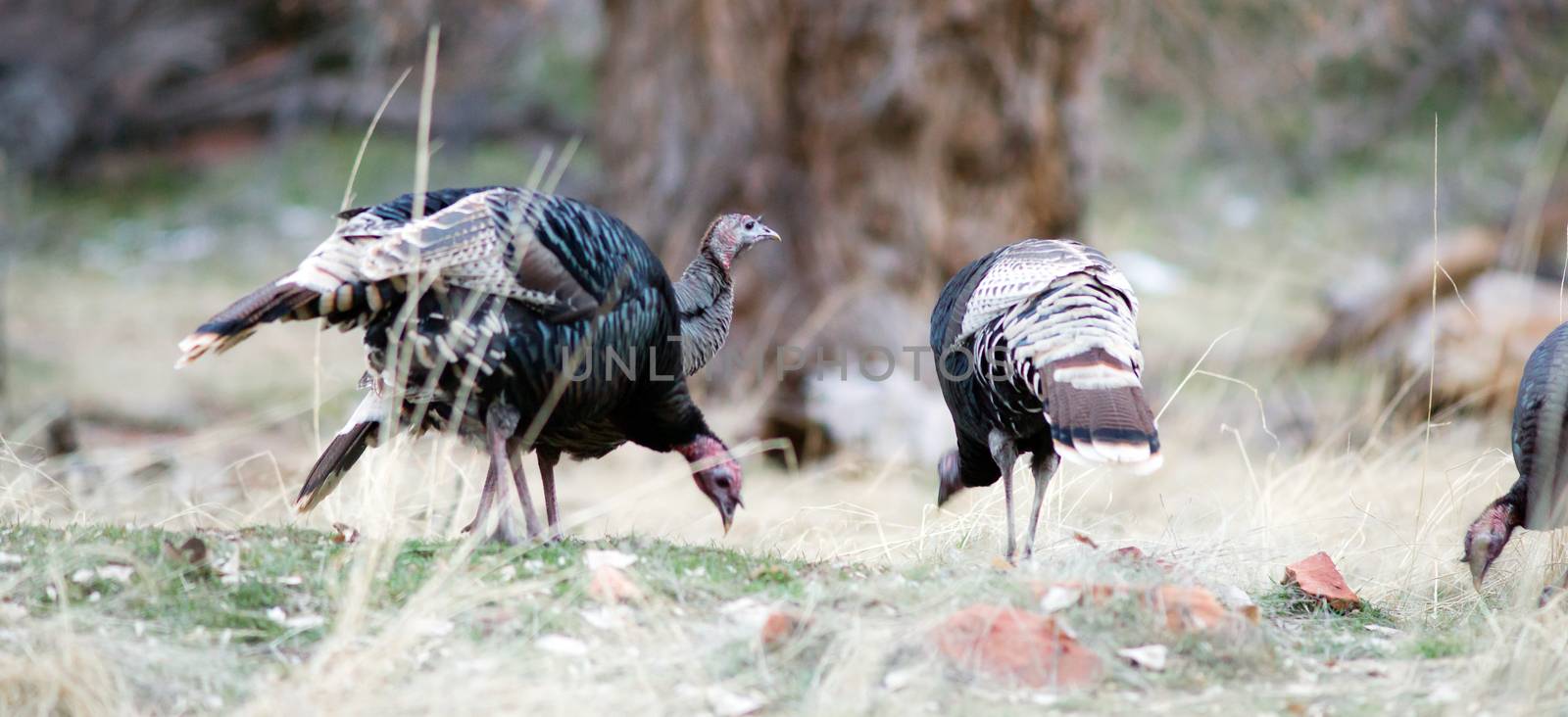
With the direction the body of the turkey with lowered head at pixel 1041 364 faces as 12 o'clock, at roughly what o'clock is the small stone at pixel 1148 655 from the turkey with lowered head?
The small stone is roughly at 7 o'clock from the turkey with lowered head.

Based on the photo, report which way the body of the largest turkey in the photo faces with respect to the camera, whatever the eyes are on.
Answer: to the viewer's right

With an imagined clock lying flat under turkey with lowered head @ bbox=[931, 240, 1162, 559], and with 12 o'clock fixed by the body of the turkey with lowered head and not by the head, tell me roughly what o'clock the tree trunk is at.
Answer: The tree trunk is roughly at 1 o'clock from the turkey with lowered head.

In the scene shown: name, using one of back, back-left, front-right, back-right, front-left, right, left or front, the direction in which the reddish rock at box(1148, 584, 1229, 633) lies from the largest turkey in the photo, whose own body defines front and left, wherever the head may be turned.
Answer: front-right

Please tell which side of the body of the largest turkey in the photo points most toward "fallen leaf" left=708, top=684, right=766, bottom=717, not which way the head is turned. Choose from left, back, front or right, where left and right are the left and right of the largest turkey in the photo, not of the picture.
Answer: right

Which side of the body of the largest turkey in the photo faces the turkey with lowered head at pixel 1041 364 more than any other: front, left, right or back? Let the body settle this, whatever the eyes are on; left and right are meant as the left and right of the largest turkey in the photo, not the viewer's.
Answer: front

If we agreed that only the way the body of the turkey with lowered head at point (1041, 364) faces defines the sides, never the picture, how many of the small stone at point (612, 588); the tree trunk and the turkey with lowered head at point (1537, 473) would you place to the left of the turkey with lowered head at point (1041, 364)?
1

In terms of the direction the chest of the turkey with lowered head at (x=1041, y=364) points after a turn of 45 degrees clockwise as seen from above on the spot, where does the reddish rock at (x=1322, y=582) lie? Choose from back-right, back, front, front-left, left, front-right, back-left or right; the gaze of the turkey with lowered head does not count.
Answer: right

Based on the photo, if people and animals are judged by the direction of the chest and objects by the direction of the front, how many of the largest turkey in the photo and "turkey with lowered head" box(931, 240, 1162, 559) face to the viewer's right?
1

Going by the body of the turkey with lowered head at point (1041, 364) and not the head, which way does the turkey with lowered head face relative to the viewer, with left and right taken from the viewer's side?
facing away from the viewer and to the left of the viewer
